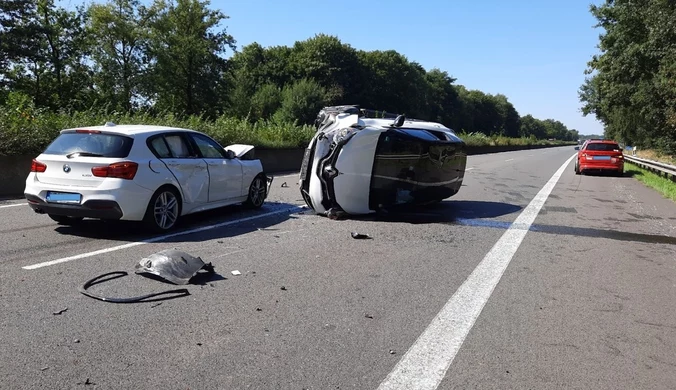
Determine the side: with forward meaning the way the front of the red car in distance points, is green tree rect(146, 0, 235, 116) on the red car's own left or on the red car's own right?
on the red car's own left

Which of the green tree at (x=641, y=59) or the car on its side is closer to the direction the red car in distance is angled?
the green tree

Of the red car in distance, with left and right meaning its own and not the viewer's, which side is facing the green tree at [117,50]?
left

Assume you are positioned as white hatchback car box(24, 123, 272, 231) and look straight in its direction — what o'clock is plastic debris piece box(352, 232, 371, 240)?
The plastic debris piece is roughly at 2 o'clock from the white hatchback car.

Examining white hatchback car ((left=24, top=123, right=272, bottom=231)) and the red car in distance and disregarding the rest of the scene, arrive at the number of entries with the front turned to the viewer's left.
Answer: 0

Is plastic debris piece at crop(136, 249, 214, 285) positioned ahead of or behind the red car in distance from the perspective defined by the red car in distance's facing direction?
behind

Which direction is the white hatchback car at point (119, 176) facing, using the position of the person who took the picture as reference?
facing away from the viewer and to the right of the viewer

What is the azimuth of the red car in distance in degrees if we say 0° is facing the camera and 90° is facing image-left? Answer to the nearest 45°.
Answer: approximately 180°

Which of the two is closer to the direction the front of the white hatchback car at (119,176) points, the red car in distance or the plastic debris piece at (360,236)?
the red car in distance

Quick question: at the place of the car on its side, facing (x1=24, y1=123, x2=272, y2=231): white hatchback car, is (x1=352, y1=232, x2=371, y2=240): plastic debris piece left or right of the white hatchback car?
left

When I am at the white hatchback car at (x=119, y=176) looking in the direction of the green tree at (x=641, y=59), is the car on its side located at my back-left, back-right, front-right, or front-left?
front-right

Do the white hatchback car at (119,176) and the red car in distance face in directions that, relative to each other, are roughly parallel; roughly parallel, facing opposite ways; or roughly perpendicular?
roughly parallel

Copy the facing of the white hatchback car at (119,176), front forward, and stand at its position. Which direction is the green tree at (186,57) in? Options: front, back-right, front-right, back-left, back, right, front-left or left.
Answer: front-left

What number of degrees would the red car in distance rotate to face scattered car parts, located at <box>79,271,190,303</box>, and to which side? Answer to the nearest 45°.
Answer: approximately 180°

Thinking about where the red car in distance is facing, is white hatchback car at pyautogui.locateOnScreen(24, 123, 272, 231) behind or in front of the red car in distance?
behind
